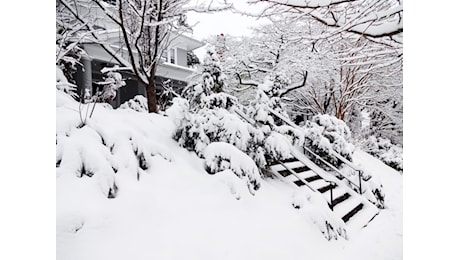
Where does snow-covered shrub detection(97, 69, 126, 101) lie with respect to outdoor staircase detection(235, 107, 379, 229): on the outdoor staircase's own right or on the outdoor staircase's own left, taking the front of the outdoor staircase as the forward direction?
on the outdoor staircase's own right

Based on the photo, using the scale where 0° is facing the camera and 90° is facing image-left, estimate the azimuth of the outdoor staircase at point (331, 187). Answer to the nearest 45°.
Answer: approximately 315°

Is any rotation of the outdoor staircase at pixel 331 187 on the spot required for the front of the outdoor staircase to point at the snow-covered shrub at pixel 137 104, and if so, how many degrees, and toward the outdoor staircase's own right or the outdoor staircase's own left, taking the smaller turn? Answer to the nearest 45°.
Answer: approximately 135° to the outdoor staircase's own right

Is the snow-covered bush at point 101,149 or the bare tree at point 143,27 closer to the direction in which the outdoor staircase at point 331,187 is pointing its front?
the snow-covered bush

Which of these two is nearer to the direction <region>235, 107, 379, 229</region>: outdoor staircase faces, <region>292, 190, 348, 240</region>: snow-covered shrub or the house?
the snow-covered shrub

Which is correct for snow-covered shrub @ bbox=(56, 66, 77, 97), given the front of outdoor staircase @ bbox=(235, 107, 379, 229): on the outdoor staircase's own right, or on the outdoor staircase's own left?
on the outdoor staircase's own right

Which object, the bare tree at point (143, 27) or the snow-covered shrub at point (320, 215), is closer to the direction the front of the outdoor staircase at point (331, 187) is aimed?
the snow-covered shrub
